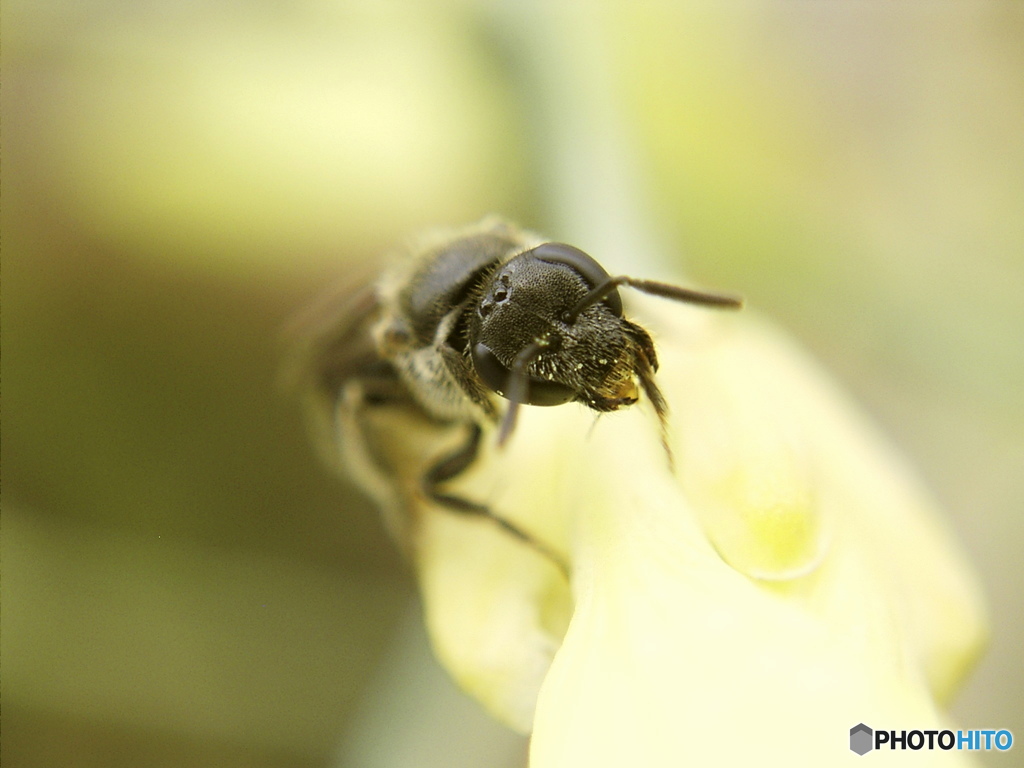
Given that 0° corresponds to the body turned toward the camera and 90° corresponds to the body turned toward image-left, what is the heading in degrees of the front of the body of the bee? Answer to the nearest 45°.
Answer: approximately 315°
